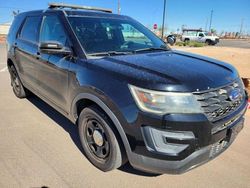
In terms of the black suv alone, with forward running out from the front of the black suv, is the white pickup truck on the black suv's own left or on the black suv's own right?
on the black suv's own left
